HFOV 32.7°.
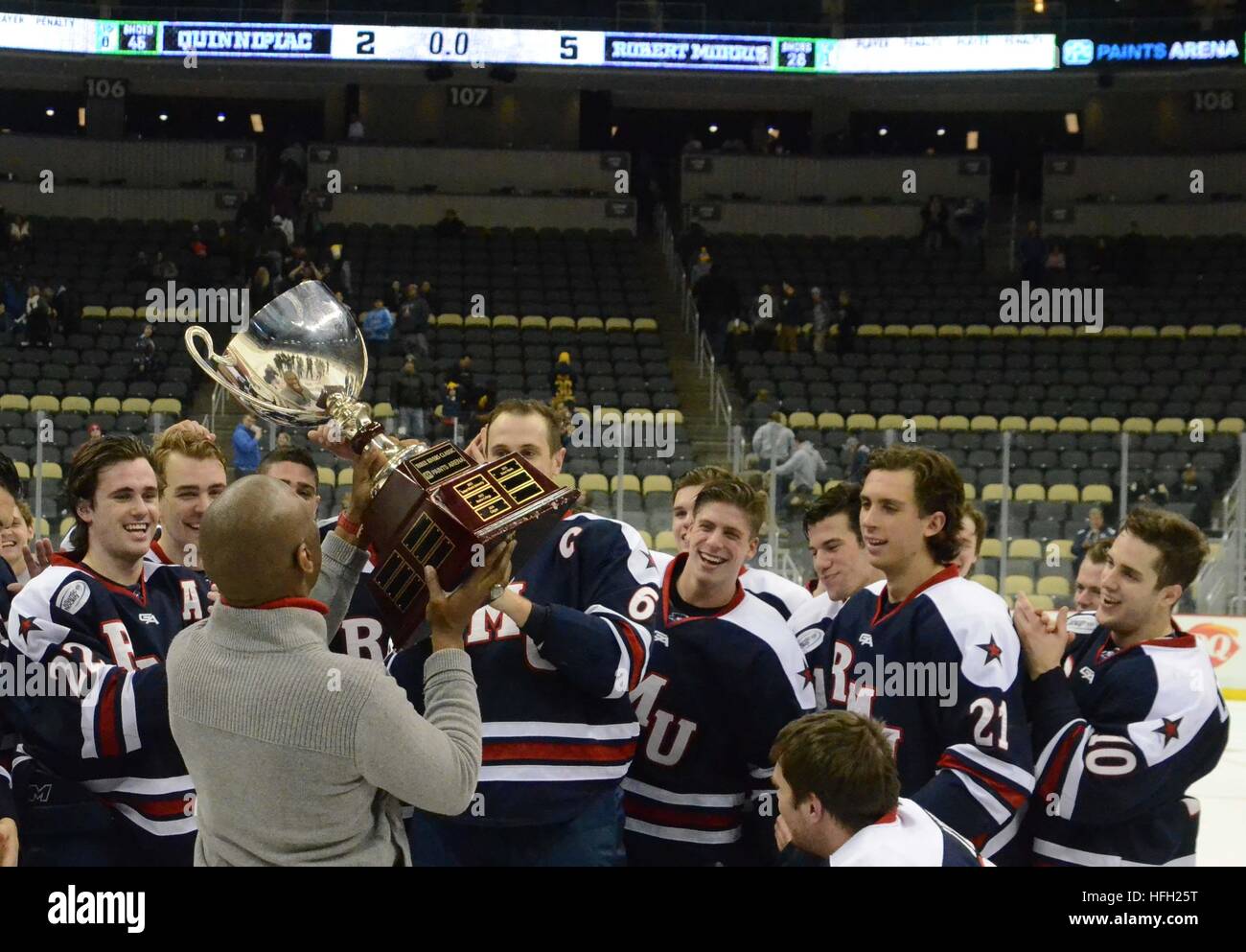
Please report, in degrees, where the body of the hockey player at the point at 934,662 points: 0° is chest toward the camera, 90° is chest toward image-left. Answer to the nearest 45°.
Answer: approximately 45°

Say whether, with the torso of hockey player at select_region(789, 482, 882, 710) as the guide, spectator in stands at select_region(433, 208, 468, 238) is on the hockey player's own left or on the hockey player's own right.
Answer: on the hockey player's own right

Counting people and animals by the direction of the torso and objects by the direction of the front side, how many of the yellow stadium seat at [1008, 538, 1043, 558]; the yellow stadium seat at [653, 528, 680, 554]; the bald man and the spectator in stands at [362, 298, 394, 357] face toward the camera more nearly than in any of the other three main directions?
3

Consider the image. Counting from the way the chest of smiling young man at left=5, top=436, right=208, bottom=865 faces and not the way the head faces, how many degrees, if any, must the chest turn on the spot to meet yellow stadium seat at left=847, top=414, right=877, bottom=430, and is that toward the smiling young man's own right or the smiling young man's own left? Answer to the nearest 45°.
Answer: approximately 90° to the smiling young man's own left

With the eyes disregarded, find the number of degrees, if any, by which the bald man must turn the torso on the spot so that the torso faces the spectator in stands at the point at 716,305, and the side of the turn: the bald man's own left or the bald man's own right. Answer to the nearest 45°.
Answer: approximately 45° to the bald man's own left

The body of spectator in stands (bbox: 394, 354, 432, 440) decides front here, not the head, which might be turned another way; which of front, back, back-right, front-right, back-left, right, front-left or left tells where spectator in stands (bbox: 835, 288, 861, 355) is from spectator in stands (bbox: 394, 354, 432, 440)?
back-left

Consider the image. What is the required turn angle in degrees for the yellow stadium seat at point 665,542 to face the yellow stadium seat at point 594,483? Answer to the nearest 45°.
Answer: approximately 135° to its right

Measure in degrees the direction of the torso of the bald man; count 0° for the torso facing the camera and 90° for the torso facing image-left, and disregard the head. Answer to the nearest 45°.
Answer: approximately 225°

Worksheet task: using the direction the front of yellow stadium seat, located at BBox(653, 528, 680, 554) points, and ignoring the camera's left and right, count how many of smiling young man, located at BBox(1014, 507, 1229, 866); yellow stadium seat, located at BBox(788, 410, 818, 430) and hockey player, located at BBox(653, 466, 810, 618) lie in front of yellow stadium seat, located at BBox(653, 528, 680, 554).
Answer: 2

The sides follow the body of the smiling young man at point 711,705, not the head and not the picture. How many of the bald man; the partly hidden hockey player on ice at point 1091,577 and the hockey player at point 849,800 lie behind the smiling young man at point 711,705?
1

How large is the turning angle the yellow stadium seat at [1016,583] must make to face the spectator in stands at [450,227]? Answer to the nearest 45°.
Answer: approximately 135° to its right

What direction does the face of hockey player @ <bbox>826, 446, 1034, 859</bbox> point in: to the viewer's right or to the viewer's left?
to the viewer's left

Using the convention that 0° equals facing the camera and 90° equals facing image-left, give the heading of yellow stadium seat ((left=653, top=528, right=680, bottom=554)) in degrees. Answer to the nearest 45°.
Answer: approximately 0°
